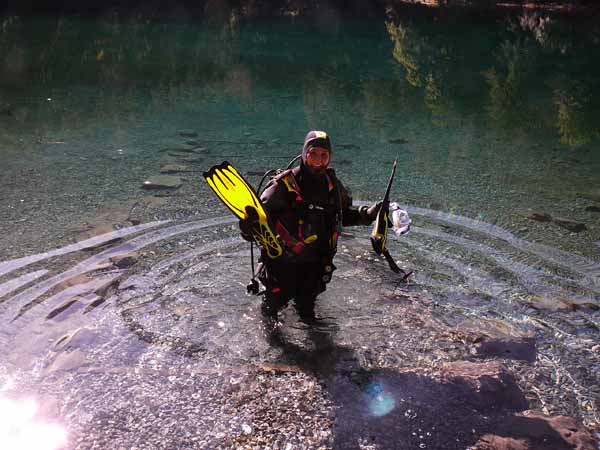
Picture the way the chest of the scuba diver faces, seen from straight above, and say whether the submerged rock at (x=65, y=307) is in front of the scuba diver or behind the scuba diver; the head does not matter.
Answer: behind

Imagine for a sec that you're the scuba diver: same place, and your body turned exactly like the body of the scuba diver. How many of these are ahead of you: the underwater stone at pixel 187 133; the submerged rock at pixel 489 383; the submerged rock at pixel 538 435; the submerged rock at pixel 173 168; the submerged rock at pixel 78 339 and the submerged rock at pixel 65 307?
2

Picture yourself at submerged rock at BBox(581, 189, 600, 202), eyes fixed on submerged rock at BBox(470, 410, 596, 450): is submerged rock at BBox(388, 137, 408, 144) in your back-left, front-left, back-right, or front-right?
back-right

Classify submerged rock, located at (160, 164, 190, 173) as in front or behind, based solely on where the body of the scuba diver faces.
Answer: behind

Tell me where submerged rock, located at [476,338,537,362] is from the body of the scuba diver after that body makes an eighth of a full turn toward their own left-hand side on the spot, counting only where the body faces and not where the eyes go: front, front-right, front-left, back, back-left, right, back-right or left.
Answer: front

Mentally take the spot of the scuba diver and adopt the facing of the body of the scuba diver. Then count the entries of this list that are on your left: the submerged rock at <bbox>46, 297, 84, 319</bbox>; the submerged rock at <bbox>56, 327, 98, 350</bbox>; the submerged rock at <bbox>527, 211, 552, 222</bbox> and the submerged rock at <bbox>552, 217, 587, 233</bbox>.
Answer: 2

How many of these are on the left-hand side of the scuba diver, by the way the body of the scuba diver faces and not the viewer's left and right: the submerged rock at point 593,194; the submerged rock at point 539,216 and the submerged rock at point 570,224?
3

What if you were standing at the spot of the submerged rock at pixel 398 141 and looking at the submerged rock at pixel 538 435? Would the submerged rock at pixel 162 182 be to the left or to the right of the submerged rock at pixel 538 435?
right

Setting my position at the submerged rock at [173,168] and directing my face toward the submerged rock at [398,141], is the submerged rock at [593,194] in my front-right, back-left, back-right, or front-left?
front-right

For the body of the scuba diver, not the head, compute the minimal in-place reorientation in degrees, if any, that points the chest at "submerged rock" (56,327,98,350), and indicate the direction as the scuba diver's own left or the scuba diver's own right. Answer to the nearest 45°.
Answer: approximately 135° to the scuba diver's own right

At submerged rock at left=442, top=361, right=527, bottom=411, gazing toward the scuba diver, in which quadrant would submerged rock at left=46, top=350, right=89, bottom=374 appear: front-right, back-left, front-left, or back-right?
front-left

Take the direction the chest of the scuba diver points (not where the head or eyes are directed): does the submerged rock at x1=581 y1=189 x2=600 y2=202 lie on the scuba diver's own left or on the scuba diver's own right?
on the scuba diver's own left
